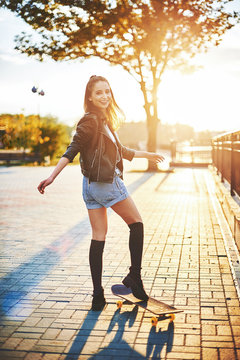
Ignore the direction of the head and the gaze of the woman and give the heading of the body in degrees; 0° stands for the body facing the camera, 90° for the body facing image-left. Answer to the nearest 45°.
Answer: approximately 315°

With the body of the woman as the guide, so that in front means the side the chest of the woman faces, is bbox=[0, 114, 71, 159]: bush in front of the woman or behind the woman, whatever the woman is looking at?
behind
